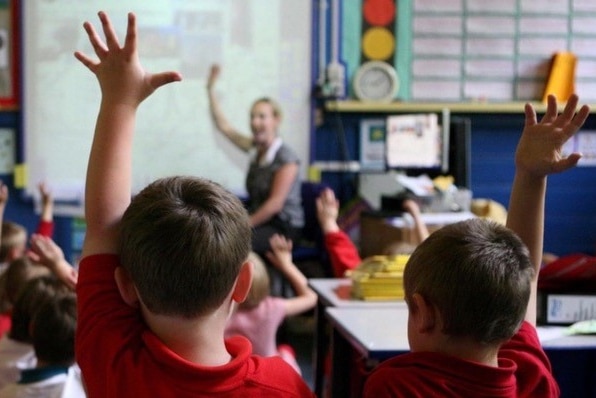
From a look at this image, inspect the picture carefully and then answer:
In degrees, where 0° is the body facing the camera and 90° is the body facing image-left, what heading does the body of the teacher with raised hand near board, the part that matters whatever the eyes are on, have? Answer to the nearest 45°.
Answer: approximately 45°

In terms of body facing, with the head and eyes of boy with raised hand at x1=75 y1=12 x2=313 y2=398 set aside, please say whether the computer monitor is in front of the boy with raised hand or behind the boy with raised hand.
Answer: in front

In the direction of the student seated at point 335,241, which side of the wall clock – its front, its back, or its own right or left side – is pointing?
front

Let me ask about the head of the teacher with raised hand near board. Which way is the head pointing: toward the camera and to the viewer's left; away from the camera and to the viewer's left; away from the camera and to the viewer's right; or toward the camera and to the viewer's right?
toward the camera and to the viewer's left

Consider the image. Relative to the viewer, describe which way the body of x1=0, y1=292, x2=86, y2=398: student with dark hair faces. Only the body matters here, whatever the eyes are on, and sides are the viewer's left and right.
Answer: facing away from the viewer and to the right of the viewer

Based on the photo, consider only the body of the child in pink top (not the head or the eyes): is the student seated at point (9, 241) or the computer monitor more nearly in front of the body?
the computer monitor

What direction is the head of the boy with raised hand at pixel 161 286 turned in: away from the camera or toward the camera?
away from the camera

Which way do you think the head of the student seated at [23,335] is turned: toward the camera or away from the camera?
away from the camera

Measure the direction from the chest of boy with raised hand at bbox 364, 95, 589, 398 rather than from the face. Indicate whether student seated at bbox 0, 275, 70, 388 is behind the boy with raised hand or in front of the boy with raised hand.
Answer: in front

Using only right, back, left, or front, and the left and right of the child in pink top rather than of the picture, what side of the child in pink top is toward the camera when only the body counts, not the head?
back

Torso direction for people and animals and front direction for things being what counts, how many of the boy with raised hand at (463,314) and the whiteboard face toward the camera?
1

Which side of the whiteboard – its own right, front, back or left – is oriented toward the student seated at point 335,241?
front

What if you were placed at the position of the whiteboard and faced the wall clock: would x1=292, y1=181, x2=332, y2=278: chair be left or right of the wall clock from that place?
right

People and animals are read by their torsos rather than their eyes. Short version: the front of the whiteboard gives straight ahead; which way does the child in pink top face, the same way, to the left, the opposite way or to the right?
the opposite way

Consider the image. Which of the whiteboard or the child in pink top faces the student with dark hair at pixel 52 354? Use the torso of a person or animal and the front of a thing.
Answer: the whiteboard

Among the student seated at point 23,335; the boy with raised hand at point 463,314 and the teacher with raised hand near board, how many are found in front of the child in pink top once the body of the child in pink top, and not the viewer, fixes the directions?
1

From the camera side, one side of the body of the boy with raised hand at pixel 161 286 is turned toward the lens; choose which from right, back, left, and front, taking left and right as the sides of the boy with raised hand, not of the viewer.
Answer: back
